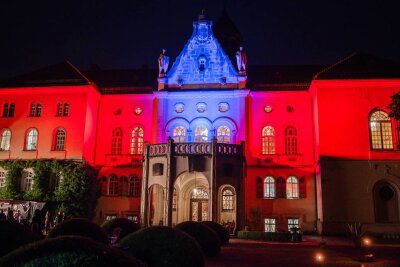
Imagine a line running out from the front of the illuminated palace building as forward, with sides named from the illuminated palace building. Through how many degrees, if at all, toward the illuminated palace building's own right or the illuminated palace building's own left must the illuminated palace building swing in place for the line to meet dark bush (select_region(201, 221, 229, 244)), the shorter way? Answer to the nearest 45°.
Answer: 0° — it already faces it

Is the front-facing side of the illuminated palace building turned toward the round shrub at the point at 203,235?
yes

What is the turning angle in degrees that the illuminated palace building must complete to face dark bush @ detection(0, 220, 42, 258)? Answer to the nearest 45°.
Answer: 0° — it already faces it

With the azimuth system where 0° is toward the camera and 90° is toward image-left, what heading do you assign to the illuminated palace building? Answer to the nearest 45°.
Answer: approximately 0°
